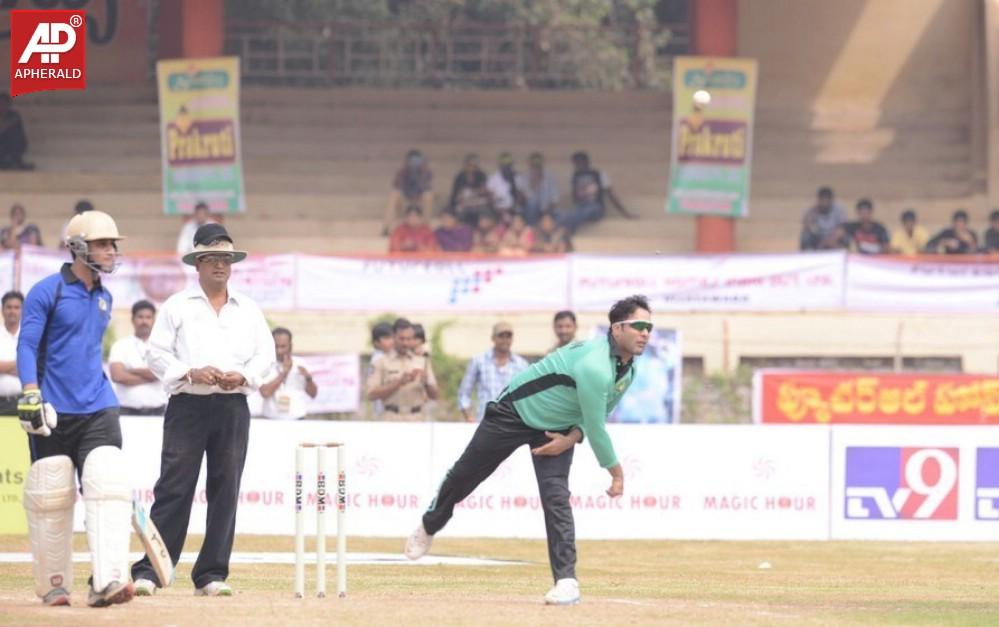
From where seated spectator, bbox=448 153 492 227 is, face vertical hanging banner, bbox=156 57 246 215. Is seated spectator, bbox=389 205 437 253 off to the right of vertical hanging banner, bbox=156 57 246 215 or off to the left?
left

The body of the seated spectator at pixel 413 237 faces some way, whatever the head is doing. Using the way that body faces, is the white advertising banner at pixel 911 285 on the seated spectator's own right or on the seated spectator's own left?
on the seated spectator's own left

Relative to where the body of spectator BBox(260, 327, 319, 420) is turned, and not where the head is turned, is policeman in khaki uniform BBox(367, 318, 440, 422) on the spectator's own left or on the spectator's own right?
on the spectator's own left

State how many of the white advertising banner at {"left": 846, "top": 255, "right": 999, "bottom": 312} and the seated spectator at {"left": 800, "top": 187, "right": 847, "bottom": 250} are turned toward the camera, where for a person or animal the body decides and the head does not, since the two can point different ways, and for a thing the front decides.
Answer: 2

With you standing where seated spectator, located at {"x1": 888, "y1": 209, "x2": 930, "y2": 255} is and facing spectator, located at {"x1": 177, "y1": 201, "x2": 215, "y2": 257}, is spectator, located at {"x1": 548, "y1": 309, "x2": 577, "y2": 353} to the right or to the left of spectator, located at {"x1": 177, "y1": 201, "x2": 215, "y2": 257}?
left

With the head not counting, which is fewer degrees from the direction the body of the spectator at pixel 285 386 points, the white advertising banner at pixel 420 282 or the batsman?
the batsman

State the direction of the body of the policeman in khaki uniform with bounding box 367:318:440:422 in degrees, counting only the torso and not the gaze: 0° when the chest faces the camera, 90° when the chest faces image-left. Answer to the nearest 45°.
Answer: approximately 0°
